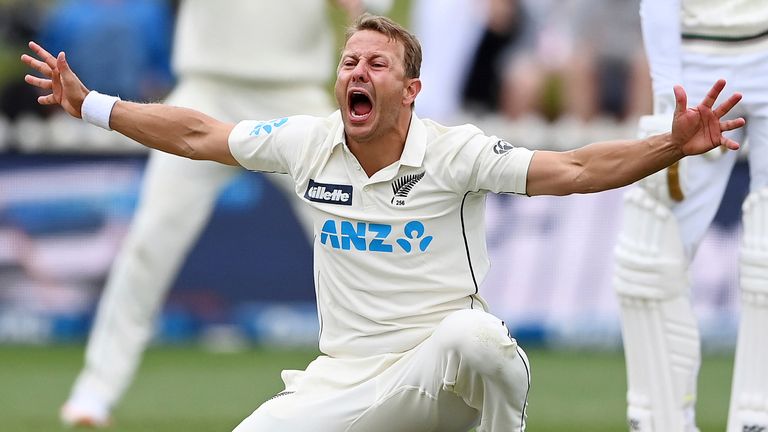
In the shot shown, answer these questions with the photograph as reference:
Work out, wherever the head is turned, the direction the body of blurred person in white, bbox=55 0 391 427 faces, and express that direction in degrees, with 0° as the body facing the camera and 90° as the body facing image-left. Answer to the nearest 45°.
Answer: approximately 0°

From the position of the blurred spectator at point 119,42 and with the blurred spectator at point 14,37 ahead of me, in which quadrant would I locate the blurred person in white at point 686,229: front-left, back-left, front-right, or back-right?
back-left

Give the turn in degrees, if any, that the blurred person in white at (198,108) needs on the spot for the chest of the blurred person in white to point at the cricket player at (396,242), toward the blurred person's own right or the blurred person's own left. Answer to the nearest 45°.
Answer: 0° — they already face them

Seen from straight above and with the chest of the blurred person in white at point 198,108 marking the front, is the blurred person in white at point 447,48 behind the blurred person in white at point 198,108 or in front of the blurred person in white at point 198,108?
behind

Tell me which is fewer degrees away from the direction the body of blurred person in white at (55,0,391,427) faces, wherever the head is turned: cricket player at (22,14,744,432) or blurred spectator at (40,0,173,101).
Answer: the cricket player

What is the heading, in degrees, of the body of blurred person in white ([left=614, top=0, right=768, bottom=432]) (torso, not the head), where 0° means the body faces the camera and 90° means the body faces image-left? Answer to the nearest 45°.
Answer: approximately 45°

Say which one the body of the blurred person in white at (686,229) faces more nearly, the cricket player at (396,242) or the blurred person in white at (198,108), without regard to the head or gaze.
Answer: the cricket player

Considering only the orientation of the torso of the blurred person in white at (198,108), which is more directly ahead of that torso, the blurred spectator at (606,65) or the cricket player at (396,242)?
the cricket player

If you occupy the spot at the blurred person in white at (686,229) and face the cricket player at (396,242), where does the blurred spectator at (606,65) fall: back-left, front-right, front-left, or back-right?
back-right

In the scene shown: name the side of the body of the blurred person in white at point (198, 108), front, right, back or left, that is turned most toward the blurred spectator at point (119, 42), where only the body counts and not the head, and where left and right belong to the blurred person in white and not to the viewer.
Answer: back
